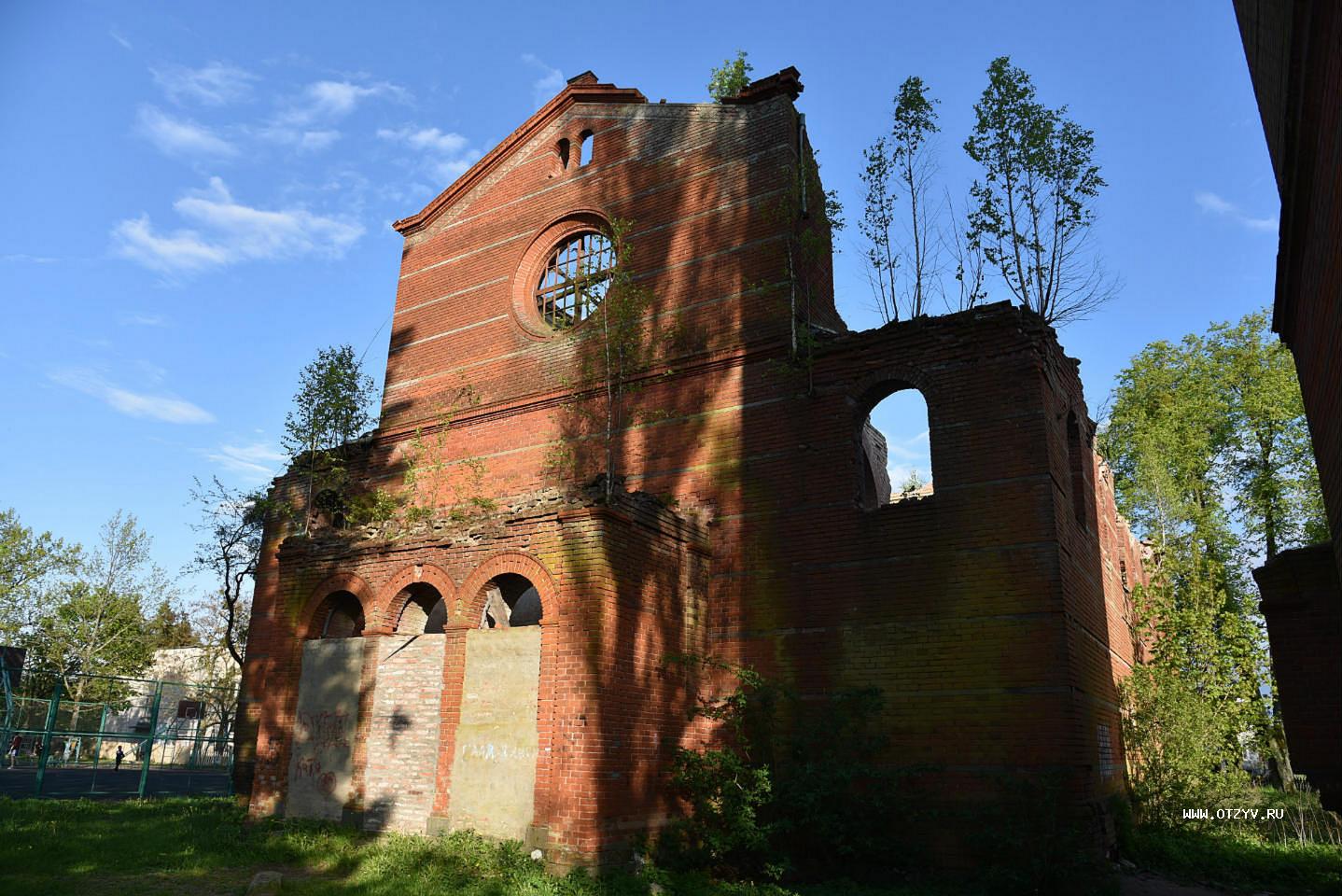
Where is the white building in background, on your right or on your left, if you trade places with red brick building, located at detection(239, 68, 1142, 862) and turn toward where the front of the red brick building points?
on your right

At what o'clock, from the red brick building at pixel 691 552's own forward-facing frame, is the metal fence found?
The metal fence is roughly at 3 o'clock from the red brick building.

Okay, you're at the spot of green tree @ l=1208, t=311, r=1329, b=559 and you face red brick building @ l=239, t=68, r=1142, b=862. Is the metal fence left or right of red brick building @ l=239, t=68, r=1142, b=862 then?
right

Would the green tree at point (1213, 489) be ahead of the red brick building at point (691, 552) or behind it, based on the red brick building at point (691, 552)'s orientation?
behind

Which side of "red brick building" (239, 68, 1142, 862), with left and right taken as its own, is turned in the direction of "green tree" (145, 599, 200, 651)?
right

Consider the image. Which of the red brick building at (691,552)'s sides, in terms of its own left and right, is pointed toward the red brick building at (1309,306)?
left

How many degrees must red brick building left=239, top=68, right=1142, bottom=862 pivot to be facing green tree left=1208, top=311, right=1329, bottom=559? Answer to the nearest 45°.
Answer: approximately 180°
